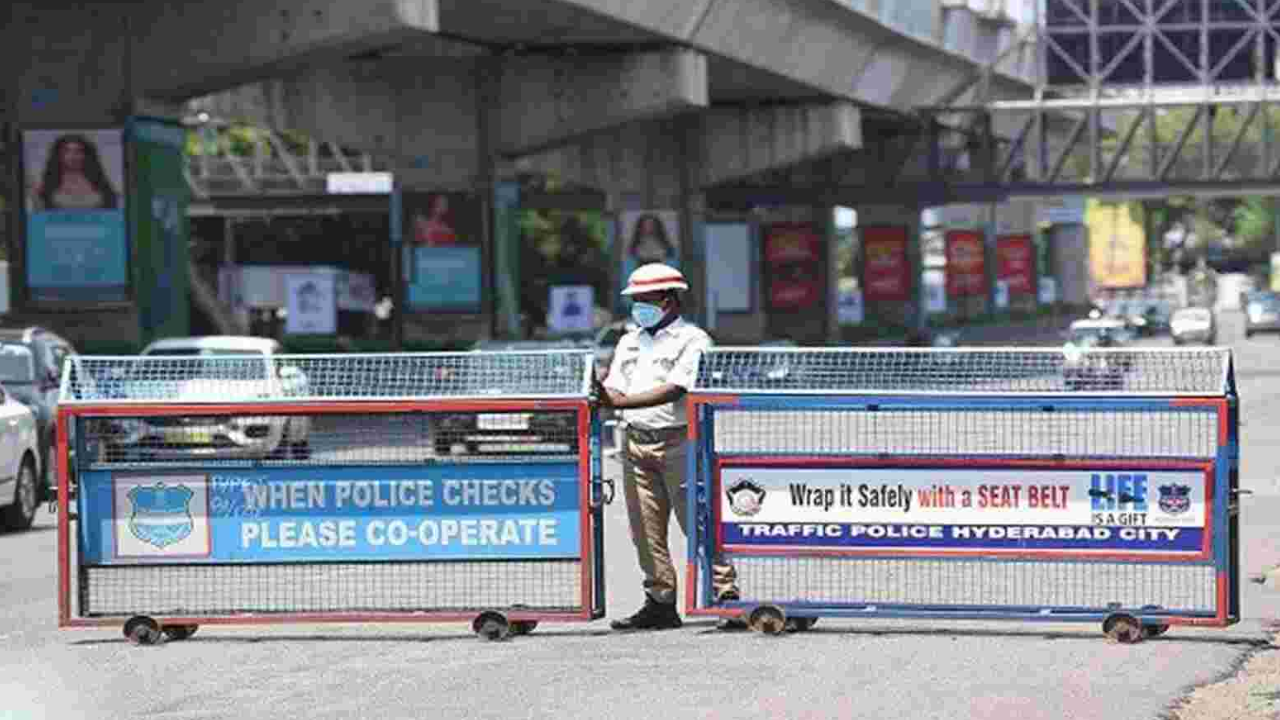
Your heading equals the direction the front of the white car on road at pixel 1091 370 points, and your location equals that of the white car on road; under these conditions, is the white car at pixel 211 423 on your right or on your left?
on your right

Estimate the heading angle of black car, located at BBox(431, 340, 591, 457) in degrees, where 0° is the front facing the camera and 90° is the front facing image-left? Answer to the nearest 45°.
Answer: approximately 0°

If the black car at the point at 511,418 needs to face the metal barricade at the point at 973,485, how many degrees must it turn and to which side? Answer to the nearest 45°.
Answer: approximately 90° to its left

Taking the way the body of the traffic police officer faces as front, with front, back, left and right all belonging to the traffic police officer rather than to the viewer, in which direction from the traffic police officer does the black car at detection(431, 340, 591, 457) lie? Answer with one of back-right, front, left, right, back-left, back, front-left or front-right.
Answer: back-right

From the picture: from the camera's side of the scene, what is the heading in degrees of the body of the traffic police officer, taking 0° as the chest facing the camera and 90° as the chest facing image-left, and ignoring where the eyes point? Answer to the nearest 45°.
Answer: approximately 45°

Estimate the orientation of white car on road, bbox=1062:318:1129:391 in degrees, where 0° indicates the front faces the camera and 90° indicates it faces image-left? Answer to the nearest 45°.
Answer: approximately 0°

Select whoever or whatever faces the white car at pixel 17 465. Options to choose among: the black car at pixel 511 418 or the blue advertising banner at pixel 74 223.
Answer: the blue advertising banner

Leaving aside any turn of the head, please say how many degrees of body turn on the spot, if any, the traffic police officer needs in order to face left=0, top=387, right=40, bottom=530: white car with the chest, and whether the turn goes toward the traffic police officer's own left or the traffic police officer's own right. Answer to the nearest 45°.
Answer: approximately 90° to the traffic police officer's own right

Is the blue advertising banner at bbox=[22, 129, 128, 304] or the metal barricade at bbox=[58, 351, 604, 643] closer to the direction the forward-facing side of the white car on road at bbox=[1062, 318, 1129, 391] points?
the metal barricade
